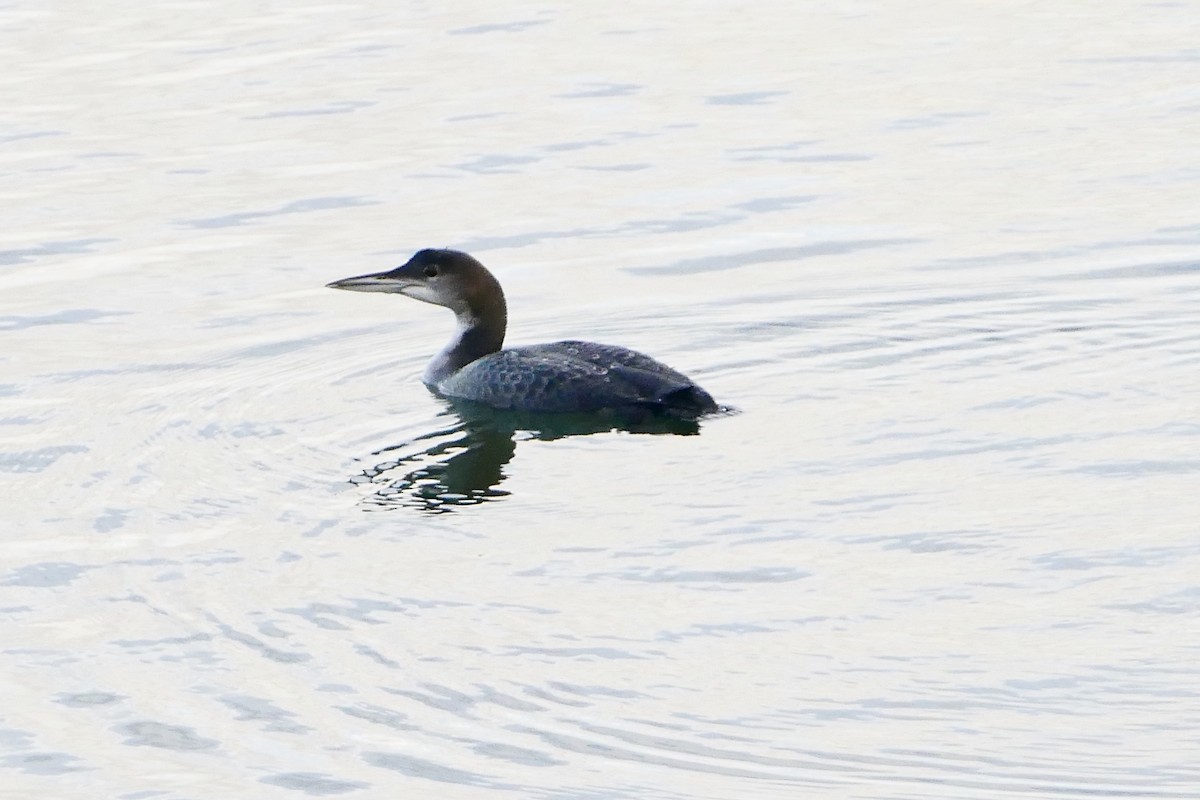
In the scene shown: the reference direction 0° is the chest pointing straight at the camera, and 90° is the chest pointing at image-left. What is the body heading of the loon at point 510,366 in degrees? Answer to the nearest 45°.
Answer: approximately 90°
